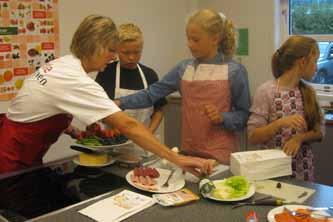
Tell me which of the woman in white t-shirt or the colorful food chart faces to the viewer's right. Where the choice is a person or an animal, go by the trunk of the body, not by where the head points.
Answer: the woman in white t-shirt

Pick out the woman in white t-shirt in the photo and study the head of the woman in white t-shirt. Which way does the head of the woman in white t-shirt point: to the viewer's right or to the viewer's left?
to the viewer's right

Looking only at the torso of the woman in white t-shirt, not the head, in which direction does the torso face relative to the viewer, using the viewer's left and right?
facing to the right of the viewer

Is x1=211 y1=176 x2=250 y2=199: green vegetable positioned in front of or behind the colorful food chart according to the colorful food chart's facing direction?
in front

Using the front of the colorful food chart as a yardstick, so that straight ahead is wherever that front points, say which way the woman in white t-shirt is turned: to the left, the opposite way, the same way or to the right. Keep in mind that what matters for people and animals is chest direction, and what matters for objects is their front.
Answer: to the left

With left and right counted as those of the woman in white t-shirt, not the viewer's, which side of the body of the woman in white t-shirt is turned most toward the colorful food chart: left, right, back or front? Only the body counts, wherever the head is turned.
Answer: left

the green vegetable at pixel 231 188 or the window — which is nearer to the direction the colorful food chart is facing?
the green vegetable

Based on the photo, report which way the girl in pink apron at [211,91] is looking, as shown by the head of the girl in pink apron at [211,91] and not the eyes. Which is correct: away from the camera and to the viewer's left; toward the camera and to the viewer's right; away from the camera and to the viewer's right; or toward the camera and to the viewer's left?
toward the camera and to the viewer's left
